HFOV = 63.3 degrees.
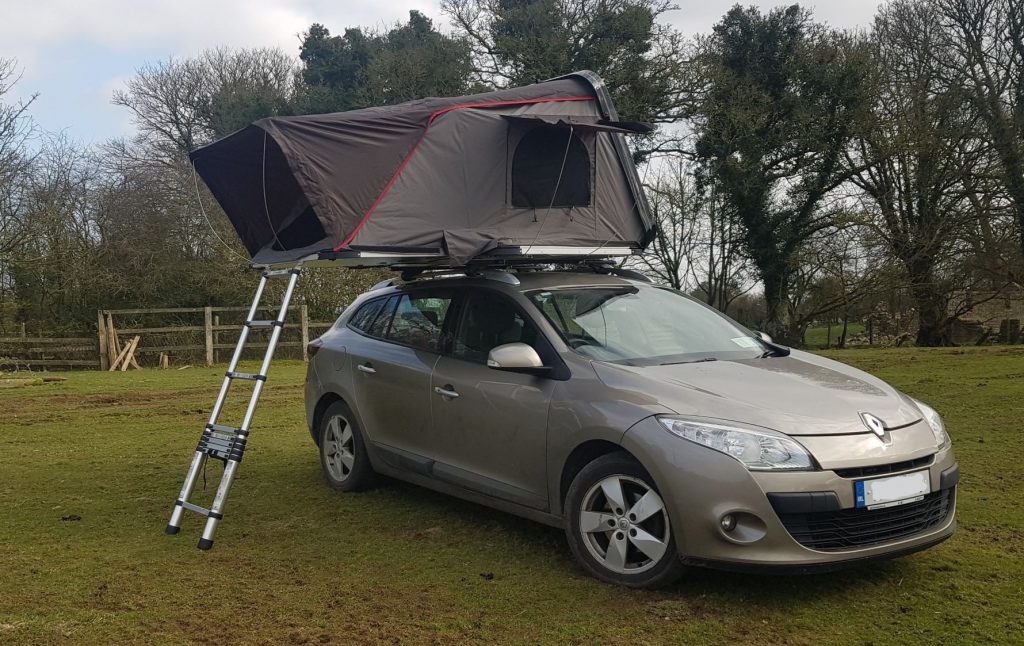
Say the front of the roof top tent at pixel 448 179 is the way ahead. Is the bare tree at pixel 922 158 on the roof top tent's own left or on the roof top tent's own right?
on the roof top tent's own right

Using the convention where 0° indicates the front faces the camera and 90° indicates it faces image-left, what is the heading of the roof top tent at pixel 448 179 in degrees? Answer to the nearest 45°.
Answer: approximately 90°

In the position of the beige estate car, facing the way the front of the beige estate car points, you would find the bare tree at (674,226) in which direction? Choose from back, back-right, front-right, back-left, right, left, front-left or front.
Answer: back-left

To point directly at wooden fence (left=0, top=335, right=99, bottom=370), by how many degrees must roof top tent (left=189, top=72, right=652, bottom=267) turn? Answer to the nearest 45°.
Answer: approximately 45° to its right

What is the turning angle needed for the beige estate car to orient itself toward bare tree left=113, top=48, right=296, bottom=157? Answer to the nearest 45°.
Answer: approximately 180°

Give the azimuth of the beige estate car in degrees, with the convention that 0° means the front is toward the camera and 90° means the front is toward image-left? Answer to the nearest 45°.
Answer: approximately 315°

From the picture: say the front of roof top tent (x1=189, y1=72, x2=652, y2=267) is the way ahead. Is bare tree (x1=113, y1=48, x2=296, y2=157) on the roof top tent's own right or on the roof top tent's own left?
on the roof top tent's own right

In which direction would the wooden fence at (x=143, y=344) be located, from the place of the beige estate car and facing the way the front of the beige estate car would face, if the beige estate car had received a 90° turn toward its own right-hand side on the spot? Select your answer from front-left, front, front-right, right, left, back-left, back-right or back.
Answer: right

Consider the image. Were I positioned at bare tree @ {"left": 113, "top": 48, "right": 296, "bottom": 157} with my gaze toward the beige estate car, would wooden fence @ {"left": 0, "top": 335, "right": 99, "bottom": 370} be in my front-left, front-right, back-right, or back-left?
front-right

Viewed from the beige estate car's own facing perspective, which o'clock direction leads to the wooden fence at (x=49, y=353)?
The wooden fence is roughly at 6 o'clock from the beige estate car.

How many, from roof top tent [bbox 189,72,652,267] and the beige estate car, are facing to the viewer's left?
1

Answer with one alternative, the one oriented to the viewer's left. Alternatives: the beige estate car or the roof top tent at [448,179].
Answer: the roof top tent

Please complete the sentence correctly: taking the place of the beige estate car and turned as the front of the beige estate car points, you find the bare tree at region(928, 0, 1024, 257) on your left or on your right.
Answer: on your left
